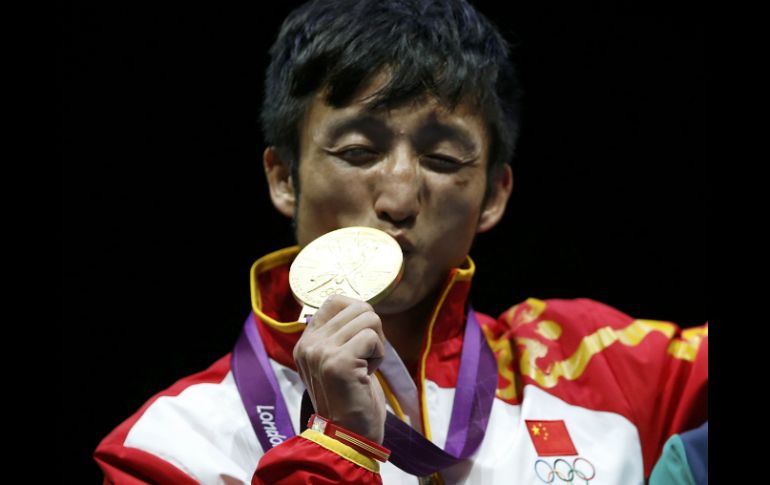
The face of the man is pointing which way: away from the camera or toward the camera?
toward the camera

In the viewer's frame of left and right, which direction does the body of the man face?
facing the viewer
